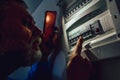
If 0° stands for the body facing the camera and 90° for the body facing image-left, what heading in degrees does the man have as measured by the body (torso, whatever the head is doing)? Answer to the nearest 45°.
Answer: approximately 270°

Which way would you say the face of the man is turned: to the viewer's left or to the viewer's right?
to the viewer's right
